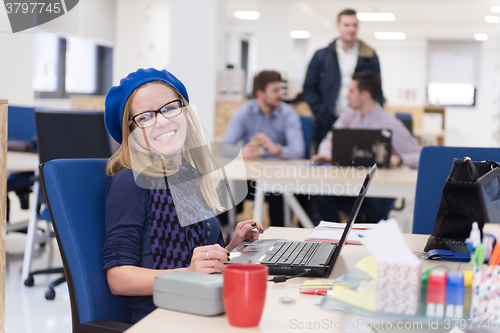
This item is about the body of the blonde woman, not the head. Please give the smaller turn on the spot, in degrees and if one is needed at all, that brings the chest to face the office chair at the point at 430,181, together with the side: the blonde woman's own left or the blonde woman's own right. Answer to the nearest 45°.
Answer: approximately 90° to the blonde woman's own left

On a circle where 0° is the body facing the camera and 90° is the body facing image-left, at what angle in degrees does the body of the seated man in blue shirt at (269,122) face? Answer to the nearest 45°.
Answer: approximately 0°

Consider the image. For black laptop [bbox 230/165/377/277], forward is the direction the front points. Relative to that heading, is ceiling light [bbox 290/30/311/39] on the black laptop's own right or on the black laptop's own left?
on the black laptop's own right

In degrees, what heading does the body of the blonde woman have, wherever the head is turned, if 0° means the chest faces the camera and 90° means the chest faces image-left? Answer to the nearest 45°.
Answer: approximately 315°

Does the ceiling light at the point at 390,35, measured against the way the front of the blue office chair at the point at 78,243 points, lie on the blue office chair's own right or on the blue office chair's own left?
on the blue office chair's own left

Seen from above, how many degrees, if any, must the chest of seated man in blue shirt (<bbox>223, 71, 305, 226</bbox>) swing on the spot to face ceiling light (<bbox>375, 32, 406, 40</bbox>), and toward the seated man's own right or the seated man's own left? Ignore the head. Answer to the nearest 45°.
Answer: approximately 180°

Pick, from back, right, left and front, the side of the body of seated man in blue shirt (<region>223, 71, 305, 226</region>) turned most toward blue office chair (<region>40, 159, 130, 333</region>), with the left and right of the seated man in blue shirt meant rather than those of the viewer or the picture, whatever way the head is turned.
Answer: front

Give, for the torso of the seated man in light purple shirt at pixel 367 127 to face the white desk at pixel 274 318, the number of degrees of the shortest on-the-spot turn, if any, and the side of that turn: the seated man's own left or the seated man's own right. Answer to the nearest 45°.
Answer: approximately 45° to the seated man's own left

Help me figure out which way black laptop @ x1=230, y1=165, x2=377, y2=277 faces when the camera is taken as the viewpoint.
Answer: facing to the left of the viewer

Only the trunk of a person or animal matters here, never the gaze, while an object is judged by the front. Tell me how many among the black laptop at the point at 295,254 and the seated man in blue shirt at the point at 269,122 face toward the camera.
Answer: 1

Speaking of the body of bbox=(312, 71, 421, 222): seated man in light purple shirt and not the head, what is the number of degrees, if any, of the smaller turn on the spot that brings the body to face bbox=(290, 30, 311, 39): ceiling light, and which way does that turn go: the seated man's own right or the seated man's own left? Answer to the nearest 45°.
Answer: approximately 135° to the seated man's own right

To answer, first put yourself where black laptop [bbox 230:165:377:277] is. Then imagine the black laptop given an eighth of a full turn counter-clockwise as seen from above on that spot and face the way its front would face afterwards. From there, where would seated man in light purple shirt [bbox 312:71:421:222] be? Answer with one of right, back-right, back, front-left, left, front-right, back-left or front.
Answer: back-right

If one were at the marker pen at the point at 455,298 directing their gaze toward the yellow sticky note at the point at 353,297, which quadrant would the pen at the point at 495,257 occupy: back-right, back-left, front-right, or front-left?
back-right

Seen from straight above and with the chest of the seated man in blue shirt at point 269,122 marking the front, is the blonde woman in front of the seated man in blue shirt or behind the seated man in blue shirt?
in front
